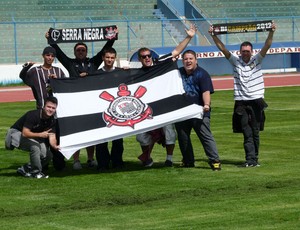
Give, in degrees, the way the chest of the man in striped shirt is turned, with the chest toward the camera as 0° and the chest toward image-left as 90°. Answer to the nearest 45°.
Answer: approximately 0°

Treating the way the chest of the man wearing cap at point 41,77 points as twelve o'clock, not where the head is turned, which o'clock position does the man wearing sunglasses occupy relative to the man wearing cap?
The man wearing sunglasses is roughly at 9 o'clock from the man wearing cap.

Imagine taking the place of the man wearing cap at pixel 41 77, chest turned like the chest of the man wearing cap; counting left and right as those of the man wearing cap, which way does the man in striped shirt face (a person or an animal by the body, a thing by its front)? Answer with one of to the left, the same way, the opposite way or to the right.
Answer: the same way

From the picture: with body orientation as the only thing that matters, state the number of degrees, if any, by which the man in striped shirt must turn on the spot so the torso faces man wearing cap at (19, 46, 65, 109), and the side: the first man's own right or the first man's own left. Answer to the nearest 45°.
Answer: approximately 90° to the first man's own right

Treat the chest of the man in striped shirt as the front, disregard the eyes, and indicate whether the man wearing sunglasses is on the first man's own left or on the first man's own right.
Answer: on the first man's own right

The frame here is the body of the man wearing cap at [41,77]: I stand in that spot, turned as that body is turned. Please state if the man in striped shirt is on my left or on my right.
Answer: on my left

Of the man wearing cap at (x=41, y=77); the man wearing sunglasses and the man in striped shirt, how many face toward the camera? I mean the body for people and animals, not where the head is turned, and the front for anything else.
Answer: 3

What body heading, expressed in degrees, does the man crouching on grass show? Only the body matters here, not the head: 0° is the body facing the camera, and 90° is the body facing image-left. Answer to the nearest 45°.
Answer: approximately 315°

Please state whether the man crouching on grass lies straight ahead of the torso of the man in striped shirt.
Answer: no

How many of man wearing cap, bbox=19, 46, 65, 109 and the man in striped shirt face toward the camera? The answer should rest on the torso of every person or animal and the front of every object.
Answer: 2

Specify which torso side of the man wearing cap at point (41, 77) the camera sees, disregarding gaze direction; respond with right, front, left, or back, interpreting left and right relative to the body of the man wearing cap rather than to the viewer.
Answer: front

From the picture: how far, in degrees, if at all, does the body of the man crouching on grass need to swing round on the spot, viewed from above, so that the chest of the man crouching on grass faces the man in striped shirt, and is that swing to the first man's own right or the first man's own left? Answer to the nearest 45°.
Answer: approximately 45° to the first man's own left
